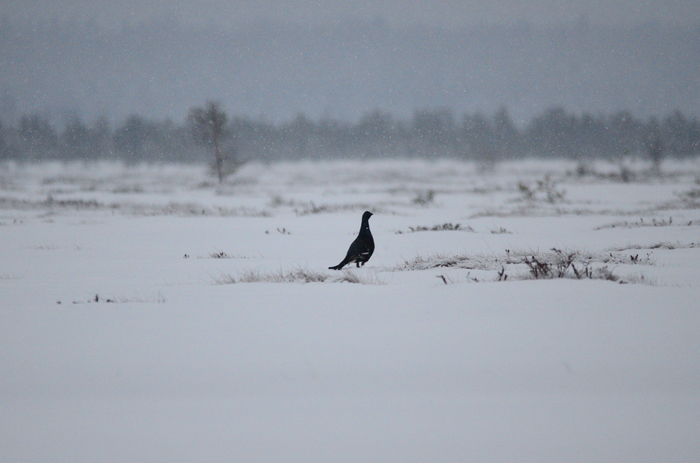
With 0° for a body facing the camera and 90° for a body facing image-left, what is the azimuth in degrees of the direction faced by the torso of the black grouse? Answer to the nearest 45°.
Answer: approximately 270°

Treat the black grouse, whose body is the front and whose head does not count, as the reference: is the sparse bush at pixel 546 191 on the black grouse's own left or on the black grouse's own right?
on the black grouse's own left
